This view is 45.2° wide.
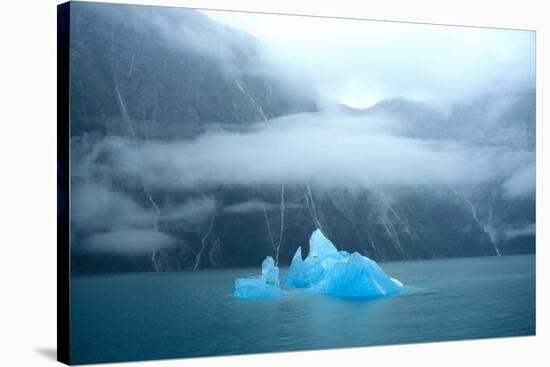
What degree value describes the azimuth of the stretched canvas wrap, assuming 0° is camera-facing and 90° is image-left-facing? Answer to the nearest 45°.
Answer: approximately 315°
